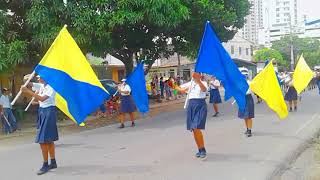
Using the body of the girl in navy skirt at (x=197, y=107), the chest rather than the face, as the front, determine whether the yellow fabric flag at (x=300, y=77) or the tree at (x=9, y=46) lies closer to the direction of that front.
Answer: the tree

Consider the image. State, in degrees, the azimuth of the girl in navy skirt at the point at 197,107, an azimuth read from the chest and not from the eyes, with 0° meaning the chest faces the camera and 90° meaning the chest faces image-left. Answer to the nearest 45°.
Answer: approximately 45°

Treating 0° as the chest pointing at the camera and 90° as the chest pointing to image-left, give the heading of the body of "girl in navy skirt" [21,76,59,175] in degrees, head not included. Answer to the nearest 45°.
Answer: approximately 45°

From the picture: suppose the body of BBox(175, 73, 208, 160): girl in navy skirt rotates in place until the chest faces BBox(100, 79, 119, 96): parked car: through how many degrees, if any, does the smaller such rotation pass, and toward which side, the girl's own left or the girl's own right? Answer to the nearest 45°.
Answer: approximately 135° to the girl's own right

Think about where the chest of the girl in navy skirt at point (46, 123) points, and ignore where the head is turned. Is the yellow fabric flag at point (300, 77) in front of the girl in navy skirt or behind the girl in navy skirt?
behind

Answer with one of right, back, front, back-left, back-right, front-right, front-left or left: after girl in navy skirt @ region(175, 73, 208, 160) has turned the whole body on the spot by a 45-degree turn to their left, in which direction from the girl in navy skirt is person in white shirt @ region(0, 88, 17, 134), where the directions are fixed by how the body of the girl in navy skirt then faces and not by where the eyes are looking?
back-right

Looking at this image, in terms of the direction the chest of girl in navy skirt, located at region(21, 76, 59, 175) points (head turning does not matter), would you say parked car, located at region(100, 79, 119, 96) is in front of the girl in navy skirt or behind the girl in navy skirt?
behind

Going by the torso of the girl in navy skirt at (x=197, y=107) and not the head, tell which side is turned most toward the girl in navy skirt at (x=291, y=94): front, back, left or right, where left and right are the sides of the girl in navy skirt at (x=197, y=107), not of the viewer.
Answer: back

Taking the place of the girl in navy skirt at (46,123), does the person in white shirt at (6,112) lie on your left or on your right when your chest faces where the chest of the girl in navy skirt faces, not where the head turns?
on your right
